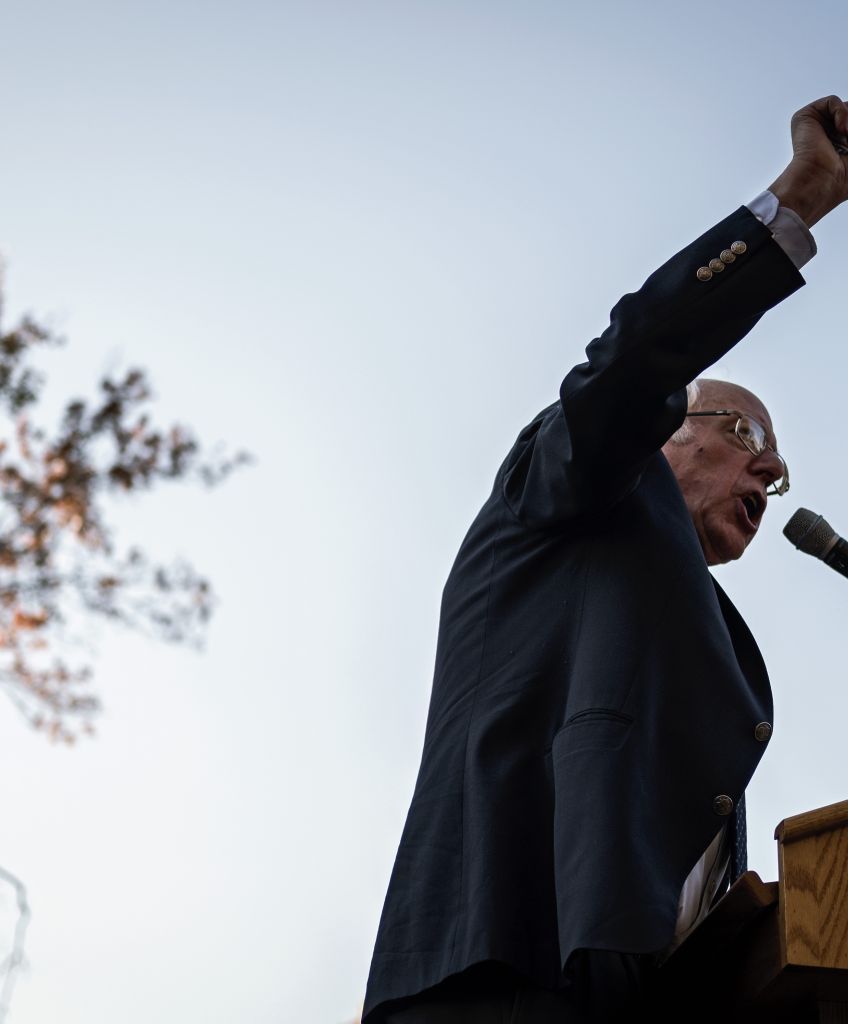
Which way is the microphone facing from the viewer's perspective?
to the viewer's left

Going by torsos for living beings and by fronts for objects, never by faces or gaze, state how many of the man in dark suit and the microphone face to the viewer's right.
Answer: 1

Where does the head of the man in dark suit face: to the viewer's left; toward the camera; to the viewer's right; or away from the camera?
to the viewer's right

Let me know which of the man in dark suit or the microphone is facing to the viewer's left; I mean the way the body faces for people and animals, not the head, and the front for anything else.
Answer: the microphone

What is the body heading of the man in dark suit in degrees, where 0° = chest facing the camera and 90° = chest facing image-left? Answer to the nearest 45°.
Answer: approximately 270°

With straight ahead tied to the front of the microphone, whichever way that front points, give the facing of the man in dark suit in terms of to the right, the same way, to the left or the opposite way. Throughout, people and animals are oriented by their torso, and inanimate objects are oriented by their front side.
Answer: the opposite way

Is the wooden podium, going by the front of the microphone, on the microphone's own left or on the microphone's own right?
on the microphone's own left
